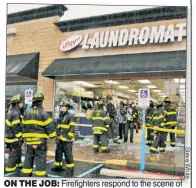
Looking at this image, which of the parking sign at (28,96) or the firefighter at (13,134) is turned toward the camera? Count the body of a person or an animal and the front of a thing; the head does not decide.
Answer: the parking sign

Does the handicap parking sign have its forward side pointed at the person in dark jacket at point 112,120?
no

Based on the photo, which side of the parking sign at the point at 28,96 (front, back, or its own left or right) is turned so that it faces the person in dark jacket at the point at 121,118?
left

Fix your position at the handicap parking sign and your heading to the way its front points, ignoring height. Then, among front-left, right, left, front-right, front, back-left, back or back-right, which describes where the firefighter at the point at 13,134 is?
right

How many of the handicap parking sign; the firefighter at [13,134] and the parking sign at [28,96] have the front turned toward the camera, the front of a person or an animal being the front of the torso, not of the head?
2

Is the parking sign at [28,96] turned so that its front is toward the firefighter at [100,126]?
no

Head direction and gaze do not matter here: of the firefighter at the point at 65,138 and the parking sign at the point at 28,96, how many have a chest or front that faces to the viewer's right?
0

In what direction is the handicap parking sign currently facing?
toward the camera

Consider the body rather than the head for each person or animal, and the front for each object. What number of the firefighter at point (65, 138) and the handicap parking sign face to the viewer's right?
0

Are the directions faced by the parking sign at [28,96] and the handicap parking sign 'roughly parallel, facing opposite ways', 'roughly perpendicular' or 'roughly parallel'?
roughly parallel
